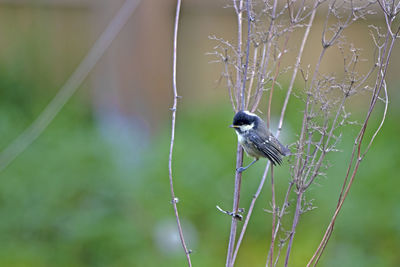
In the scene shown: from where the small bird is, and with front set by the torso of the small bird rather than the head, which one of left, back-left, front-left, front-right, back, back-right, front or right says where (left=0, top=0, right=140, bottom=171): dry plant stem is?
front-right

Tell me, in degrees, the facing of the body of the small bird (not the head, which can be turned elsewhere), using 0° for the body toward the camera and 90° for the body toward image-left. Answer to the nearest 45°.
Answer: approximately 90°
